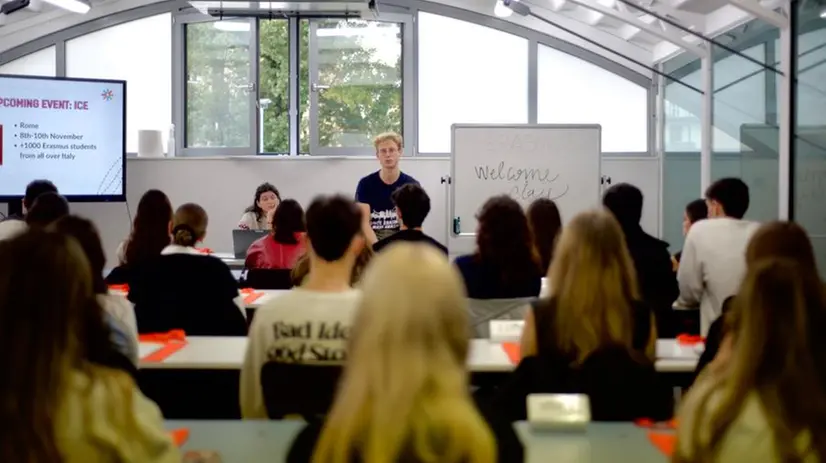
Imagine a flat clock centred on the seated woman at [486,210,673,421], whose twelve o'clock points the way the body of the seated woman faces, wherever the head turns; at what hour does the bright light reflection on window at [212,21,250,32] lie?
The bright light reflection on window is roughly at 11 o'clock from the seated woman.

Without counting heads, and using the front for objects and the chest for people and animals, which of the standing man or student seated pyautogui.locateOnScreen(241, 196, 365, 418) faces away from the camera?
the student seated

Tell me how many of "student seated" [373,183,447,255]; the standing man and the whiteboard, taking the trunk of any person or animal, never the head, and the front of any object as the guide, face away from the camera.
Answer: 1

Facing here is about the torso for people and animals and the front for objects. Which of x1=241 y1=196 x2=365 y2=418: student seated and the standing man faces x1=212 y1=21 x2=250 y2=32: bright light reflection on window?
the student seated

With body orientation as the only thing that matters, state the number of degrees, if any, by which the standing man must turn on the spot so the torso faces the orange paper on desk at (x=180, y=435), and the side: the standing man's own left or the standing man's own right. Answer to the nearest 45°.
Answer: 0° — they already face it

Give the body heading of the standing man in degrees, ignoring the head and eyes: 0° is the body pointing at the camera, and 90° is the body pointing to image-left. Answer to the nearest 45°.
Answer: approximately 0°

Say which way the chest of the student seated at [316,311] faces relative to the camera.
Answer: away from the camera

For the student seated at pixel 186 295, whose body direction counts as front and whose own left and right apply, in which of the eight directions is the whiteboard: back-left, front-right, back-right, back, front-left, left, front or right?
front-right

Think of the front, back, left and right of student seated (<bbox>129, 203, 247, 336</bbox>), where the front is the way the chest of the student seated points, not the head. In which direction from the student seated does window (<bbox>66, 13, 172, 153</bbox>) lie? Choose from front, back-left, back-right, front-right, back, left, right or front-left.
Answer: front

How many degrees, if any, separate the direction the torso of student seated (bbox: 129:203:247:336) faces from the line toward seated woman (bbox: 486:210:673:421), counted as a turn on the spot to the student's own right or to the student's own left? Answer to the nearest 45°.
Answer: approximately 135° to the student's own right

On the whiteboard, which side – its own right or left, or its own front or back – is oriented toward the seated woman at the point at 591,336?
front

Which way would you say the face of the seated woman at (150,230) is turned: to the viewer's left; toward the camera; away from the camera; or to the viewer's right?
away from the camera

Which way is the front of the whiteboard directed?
toward the camera

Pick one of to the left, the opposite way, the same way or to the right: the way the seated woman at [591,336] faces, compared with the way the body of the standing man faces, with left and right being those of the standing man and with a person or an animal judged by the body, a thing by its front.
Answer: the opposite way

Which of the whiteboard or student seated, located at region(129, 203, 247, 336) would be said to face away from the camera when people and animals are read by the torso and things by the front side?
the student seated

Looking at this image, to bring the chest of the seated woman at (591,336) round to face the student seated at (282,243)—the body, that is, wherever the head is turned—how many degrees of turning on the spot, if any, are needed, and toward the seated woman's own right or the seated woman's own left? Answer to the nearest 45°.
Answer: approximately 45° to the seated woman's own left

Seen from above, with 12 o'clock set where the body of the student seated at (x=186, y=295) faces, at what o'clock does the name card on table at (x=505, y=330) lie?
The name card on table is roughly at 4 o'clock from the student seated.
